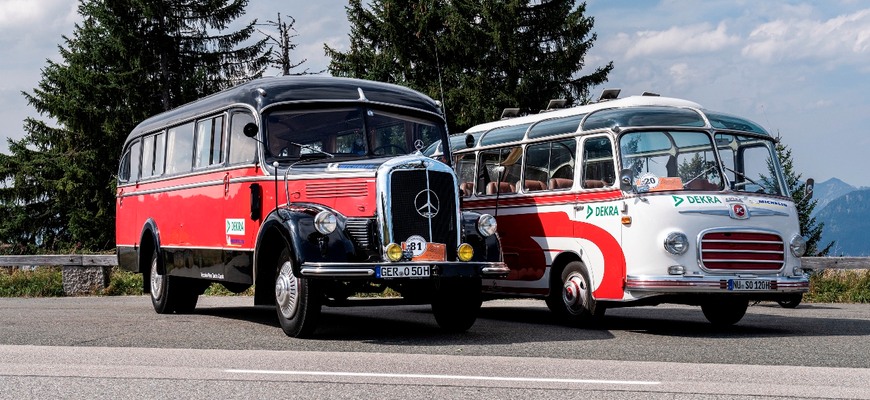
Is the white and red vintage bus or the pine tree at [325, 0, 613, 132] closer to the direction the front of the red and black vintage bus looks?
the white and red vintage bus

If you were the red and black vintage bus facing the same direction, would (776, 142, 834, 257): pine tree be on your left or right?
on your left

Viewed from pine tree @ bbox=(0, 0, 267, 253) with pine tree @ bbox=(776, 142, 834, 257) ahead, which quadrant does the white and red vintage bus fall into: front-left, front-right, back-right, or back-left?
front-right

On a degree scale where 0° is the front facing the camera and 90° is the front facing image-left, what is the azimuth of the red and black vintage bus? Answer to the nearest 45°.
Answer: approximately 315°

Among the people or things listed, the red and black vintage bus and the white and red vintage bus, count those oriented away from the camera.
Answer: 0

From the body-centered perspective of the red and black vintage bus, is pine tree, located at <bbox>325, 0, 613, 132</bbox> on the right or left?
on its left

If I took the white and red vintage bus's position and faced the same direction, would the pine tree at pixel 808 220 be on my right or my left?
on my left

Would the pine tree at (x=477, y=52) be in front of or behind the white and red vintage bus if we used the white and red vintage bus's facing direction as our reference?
behind

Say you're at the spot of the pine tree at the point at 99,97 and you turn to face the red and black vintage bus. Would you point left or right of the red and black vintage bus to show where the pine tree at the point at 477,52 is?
left
